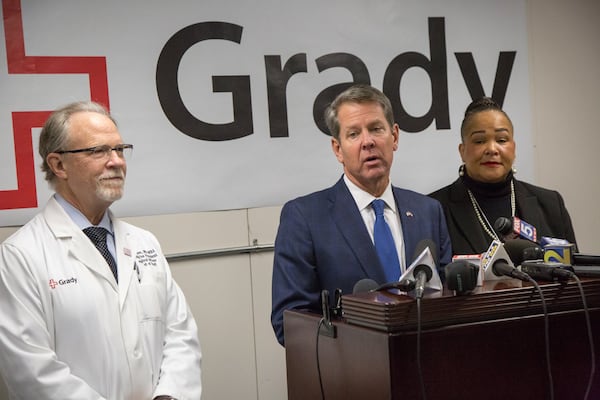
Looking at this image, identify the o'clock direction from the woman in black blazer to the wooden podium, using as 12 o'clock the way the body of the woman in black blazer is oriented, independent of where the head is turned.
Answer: The wooden podium is roughly at 12 o'clock from the woman in black blazer.

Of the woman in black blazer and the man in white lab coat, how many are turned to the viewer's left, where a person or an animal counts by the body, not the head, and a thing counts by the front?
0

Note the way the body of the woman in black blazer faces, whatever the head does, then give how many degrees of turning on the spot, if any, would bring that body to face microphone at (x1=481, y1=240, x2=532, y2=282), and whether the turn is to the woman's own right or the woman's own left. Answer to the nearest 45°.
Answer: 0° — they already face it

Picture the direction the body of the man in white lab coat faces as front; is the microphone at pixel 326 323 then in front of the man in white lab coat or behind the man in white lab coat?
in front

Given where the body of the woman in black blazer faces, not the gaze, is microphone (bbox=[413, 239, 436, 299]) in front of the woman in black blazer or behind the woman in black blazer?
in front

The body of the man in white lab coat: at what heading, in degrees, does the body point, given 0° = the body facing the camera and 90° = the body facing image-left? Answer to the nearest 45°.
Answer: approximately 315°

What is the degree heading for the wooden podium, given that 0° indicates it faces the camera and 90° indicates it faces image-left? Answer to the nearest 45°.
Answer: approximately 315°

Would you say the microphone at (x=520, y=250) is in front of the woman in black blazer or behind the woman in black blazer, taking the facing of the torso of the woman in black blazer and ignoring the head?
in front

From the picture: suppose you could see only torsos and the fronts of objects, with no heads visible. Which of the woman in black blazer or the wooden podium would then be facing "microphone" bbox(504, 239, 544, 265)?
the woman in black blazer

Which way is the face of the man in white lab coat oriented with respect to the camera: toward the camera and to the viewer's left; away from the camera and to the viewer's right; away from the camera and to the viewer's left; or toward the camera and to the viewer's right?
toward the camera and to the viewer's right
